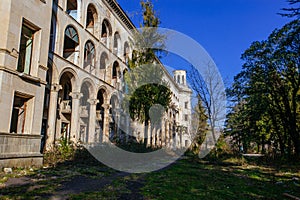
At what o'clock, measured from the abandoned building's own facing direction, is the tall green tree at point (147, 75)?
The tall green tree is roughly at 10 o'clock from the abandoned building.

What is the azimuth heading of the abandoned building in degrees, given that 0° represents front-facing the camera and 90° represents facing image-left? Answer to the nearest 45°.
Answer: approximately 315°
